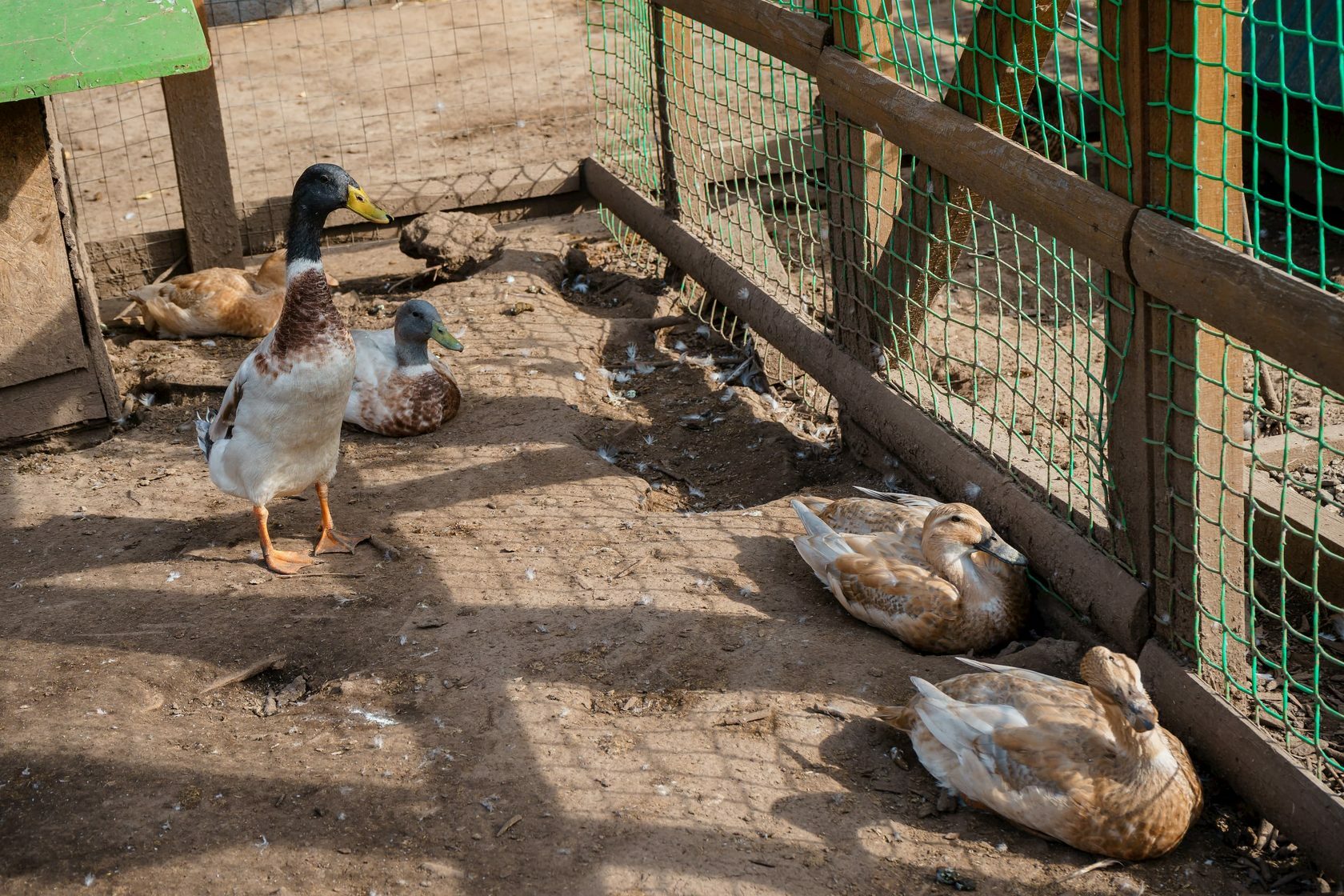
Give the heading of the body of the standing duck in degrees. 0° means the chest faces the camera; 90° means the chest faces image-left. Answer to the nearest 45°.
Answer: approximately 315°

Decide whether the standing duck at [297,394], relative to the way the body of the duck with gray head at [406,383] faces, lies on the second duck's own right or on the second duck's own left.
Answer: on the second duck's own right

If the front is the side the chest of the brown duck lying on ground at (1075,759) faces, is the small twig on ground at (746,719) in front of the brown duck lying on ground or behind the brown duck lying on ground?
behind

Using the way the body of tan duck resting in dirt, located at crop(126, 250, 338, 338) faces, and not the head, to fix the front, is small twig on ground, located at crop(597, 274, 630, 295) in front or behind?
in front

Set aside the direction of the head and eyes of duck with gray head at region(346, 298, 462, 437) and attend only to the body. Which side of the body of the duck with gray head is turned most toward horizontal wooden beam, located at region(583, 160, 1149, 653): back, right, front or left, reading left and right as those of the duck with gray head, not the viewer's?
front

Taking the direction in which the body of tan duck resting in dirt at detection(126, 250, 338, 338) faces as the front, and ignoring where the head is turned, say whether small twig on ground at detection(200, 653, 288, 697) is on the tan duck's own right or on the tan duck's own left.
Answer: on the tan duck's own right

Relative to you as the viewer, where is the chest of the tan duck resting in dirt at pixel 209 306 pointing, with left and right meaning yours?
facing to the right of the viewer

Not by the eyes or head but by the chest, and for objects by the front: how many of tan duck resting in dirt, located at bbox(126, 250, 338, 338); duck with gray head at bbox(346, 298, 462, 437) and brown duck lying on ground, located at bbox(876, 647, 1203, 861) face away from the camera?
0

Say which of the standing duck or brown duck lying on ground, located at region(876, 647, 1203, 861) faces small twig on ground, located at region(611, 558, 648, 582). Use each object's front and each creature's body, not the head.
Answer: the standing duck

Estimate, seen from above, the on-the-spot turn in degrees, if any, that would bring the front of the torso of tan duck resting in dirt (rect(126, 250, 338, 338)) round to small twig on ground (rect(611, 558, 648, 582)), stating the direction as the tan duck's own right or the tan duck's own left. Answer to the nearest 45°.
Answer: approximately 90° to the tan duck's own right

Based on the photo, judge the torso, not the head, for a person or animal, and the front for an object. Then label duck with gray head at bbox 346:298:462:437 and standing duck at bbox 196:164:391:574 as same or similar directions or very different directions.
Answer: same or similar directions

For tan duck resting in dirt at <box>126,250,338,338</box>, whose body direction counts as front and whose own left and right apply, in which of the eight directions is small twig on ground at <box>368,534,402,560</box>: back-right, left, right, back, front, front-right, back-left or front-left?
right

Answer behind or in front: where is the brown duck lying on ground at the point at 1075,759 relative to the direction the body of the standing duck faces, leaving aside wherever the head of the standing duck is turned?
in front

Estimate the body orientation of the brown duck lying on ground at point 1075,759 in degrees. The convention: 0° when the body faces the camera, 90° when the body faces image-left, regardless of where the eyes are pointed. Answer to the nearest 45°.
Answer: approximately 315°

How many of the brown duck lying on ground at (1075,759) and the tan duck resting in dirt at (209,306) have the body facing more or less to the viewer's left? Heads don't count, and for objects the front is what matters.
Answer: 0

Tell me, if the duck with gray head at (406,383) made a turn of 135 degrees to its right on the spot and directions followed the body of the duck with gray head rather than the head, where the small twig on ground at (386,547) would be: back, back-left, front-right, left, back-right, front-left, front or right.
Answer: left

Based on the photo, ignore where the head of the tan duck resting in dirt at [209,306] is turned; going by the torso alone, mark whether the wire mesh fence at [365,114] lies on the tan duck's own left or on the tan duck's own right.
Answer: on the tan duck's own left
